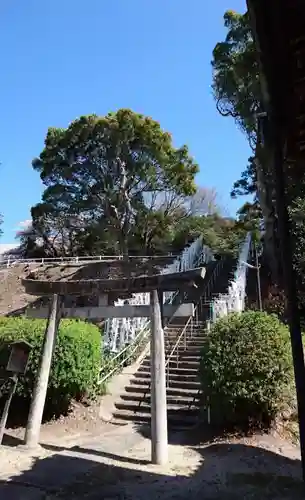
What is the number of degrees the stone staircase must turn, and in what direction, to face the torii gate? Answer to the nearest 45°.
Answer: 0° — it already faces it

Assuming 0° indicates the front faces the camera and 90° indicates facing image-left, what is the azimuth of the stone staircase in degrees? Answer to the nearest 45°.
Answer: approximately 0°

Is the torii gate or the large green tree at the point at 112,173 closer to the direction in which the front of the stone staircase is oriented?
the torii gate

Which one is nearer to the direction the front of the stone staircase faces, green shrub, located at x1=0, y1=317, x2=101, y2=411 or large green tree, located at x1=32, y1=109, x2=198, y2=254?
the green shrub

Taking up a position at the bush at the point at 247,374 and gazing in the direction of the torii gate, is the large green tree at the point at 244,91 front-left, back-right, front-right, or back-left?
back-right

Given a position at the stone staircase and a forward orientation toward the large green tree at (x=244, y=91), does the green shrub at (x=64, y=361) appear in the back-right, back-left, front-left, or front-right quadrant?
back-left

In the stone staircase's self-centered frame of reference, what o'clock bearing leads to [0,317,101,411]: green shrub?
The green shrub is roughly at 2 o'clock from the stone staircase.

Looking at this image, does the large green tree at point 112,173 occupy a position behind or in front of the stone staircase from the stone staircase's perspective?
behind

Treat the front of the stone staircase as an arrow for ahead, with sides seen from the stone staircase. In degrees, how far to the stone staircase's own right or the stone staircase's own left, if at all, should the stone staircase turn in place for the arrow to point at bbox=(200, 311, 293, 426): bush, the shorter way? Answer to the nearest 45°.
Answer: approximately 45° to the stone staircase's own left
